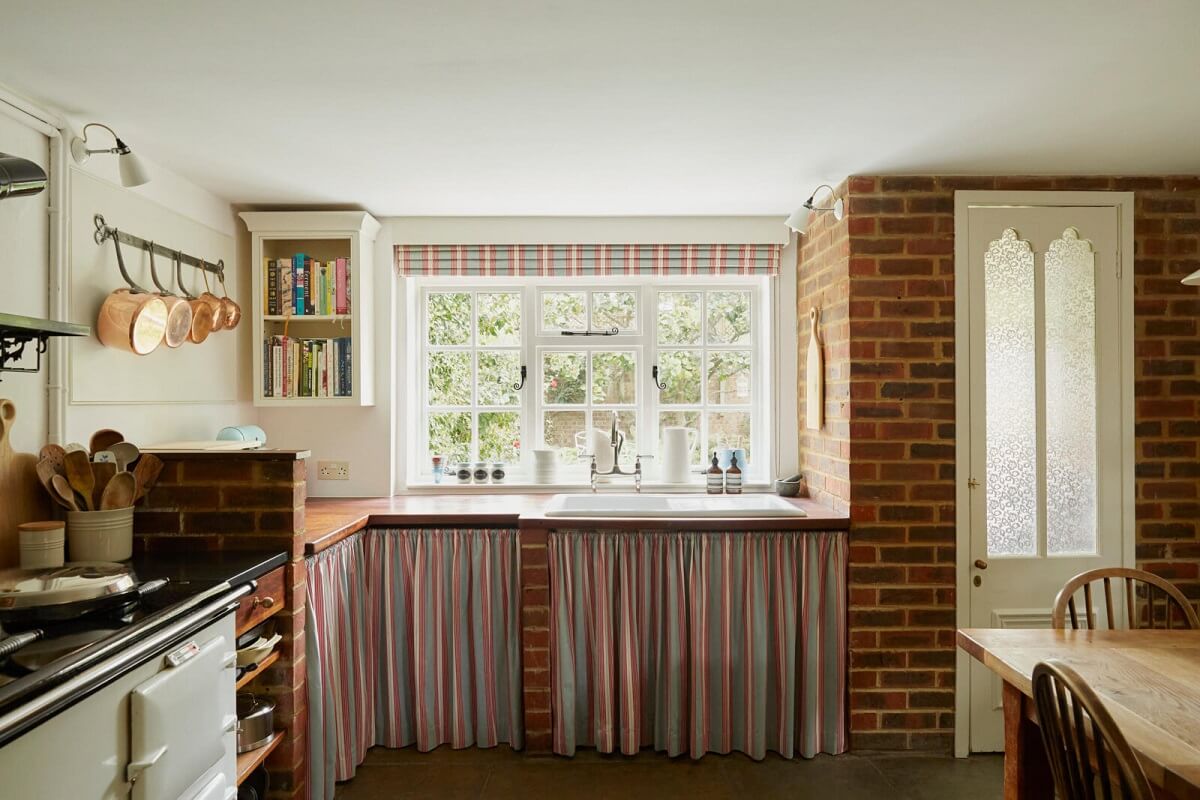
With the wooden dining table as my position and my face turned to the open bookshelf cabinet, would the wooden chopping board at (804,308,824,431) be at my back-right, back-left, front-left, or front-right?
front-right

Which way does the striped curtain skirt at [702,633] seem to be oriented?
toward the camera

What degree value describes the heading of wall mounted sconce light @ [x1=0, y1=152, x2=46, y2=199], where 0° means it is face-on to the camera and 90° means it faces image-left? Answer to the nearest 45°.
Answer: approximately 270°

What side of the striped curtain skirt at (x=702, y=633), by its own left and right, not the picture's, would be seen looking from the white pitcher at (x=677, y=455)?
back

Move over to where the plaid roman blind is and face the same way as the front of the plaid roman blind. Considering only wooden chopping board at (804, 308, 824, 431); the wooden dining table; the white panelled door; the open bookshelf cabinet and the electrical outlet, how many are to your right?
2

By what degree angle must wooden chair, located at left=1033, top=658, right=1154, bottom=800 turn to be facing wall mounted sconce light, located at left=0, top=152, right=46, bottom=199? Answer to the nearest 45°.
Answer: approximately 180°

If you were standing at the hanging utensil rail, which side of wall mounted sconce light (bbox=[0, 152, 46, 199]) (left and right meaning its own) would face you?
left

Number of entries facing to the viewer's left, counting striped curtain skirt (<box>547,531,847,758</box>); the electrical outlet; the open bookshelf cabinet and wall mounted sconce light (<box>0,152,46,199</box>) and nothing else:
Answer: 0

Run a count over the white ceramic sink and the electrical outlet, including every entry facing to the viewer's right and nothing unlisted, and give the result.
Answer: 0

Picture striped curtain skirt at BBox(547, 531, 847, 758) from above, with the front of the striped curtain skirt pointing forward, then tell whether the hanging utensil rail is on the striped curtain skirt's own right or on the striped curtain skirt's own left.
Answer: on the striped curtain skirt's own right

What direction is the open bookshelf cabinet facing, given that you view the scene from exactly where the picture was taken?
facing the viewer

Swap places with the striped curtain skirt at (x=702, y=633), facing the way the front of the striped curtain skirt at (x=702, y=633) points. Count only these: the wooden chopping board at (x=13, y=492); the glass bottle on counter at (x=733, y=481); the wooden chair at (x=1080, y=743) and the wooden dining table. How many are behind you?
1

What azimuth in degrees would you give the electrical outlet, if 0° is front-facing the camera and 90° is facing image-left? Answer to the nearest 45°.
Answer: approximately 0°

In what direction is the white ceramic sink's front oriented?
toward the camera

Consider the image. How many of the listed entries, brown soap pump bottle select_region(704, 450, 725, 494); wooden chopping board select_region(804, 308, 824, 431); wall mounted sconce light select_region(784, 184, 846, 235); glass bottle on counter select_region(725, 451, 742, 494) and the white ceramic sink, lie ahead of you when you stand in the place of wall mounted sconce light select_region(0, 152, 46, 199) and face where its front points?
5

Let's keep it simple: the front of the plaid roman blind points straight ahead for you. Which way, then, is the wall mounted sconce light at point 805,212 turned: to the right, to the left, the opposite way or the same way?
to the right

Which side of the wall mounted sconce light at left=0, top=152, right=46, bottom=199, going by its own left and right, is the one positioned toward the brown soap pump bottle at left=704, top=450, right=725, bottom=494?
front

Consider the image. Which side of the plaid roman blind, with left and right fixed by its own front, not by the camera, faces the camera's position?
front
